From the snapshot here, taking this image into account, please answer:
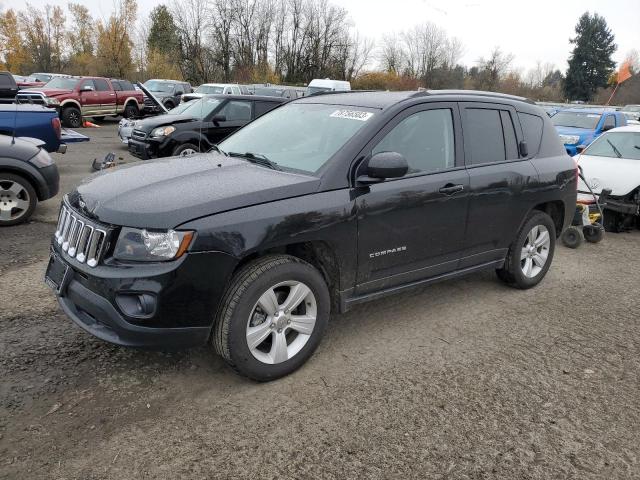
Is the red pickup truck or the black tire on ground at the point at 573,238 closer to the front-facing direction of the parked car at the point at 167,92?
the red pickup truck

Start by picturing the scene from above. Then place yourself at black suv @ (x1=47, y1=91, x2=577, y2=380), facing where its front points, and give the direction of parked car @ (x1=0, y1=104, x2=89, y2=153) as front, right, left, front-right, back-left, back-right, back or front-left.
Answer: right

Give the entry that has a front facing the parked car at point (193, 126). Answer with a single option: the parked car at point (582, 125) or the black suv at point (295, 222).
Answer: the parked car at point (582, 125)

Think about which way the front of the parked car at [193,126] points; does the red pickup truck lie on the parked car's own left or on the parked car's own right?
on the parked car's own right

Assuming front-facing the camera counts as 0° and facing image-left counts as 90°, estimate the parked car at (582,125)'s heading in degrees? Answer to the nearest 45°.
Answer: approximately 45°

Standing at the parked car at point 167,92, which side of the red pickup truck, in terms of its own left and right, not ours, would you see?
back

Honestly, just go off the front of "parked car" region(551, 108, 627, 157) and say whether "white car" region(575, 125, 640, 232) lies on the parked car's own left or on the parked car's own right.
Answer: on the parked car's own left

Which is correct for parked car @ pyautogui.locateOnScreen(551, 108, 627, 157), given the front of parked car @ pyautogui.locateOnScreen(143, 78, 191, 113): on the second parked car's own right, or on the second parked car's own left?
on the second parked car's own left

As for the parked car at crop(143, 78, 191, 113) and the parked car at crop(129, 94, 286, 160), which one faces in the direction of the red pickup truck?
the parked car at crop(143, 78, 191, 113)
